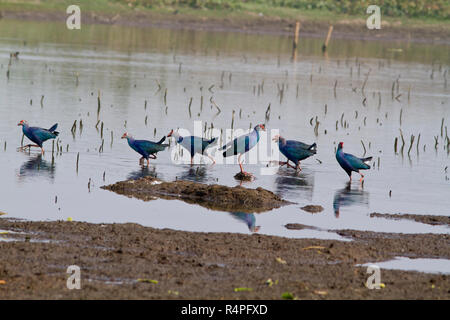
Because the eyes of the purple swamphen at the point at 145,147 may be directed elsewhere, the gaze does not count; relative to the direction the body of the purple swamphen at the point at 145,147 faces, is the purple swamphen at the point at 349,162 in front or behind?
behind

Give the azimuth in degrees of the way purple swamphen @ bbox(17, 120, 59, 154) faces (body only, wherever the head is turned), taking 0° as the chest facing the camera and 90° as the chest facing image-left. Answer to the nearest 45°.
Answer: approximately 90°

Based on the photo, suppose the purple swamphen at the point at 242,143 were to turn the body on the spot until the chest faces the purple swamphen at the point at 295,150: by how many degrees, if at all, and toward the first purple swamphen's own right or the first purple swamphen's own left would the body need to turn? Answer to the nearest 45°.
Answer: approximately 45° to the first purple swamphen's own left

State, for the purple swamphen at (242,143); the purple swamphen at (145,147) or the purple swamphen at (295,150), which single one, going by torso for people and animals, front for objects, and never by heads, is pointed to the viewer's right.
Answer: the purple swamphen at (242,143)

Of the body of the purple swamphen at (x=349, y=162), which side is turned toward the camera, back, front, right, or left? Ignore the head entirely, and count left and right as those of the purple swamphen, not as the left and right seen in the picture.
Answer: left

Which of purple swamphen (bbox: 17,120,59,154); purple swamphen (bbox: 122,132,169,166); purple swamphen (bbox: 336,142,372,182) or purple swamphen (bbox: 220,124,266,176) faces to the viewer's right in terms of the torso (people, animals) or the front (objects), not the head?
purple swamphen (bbox: 220,124,266,176)

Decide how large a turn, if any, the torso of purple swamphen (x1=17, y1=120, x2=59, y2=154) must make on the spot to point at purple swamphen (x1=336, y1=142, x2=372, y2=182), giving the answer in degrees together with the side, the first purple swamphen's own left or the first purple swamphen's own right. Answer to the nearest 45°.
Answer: approximately 135° to the first purple swamphen's own left

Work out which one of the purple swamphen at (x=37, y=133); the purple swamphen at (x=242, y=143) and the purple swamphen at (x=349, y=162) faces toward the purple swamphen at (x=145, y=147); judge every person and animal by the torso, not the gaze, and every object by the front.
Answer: the purple swamphen at (x=349, y=162)

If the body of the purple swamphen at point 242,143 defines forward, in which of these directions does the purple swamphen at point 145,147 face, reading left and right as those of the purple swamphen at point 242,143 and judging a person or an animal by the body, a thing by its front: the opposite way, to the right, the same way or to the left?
the opposite way

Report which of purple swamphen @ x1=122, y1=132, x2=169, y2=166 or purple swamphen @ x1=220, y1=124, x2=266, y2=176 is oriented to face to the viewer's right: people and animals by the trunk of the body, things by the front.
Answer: purple swamphen @ x1=220, y1=124, x2=266, y2=176

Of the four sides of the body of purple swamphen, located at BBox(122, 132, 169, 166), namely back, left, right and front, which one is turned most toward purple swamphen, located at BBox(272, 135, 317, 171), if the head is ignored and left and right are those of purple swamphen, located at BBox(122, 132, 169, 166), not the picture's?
back

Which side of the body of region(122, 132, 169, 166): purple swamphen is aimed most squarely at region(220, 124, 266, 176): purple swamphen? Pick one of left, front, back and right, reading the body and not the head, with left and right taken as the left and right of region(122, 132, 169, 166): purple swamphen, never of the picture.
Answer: back

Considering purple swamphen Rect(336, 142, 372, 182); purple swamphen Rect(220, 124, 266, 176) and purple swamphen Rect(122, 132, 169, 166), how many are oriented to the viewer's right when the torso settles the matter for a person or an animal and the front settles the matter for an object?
1

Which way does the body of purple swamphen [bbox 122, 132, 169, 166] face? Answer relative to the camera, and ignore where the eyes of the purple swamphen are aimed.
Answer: to the viewer's left

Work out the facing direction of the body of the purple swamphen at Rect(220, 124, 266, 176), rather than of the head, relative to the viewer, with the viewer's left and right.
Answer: facing to the right of the viewer

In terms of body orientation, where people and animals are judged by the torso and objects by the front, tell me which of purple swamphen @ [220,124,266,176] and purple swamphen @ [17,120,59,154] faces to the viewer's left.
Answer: purple swamphen @ [17,120,59,154]

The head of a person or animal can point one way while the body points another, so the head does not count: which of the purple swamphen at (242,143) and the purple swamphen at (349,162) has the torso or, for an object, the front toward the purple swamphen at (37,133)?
the purple swamphen at (349,162)
